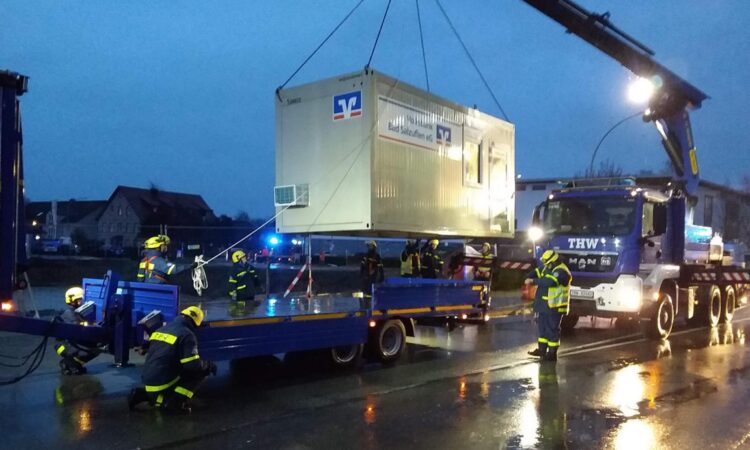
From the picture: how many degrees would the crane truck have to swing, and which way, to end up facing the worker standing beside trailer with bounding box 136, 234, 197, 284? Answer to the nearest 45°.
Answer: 0° — it already faces them

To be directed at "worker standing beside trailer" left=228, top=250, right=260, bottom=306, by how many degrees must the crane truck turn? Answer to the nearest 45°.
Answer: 0° — it already faces them

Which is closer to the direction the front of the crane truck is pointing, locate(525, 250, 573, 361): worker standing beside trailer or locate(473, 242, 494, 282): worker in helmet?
the worker standing beside trailer

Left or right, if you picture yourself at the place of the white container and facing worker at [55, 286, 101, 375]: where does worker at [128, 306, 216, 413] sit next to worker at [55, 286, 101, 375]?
left

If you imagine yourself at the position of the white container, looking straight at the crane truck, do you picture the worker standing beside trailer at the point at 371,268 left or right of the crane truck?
left

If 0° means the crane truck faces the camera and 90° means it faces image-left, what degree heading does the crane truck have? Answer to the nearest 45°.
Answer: approximately 45°
